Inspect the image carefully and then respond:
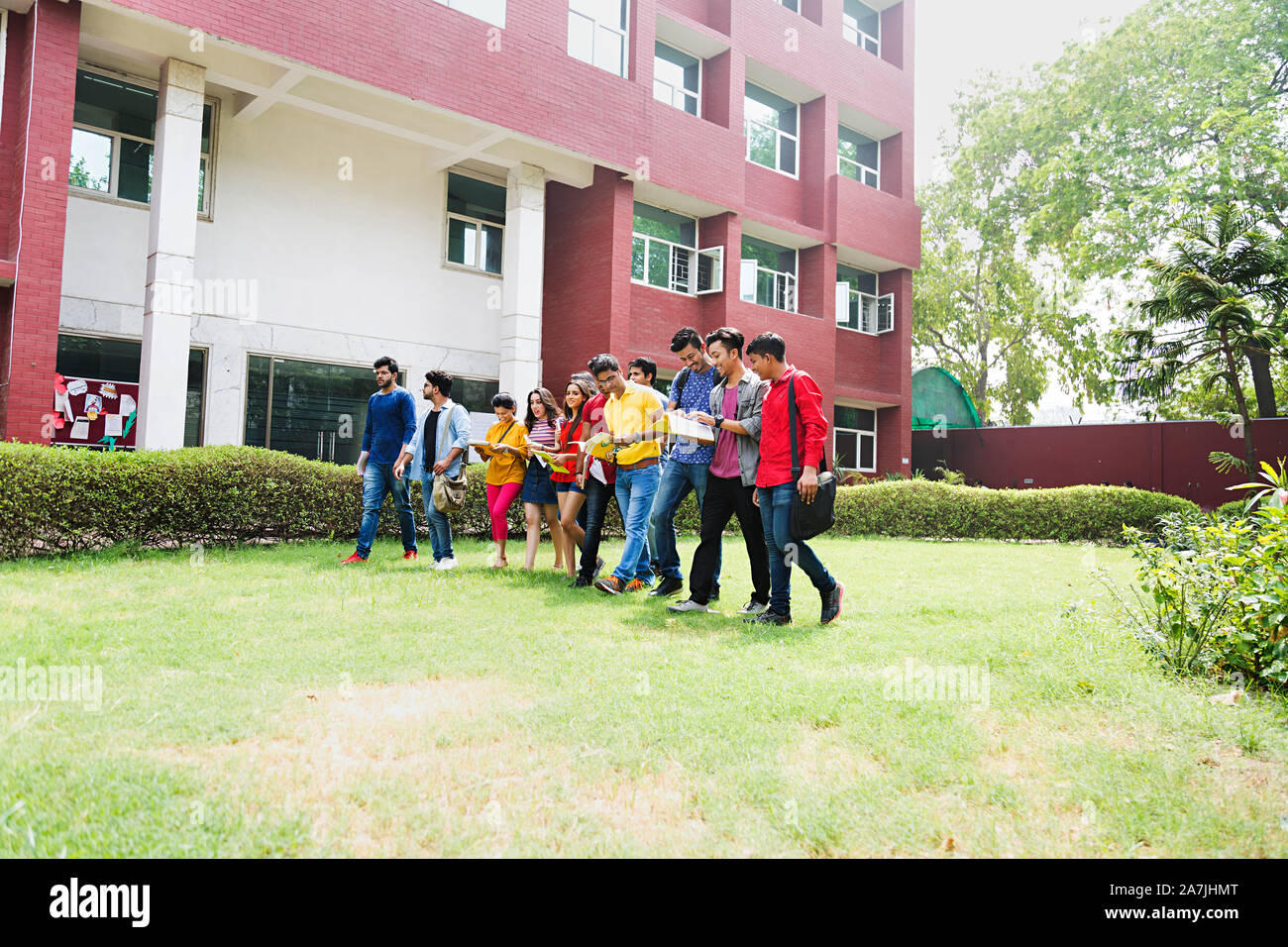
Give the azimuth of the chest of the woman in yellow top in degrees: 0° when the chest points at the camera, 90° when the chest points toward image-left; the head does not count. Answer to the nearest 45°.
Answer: approximately 45°

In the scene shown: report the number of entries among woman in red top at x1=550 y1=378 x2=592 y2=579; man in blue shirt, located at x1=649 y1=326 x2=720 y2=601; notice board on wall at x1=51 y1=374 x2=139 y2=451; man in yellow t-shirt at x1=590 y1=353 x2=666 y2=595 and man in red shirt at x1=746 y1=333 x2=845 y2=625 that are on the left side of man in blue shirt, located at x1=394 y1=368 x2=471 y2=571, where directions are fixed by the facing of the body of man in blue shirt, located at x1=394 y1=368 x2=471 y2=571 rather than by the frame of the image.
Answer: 4

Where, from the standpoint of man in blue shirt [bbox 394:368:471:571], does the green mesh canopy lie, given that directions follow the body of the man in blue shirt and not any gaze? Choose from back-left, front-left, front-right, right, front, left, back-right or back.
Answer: back

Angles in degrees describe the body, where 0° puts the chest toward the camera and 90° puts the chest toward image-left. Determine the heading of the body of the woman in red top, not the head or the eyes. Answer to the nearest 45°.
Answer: approximately 45°

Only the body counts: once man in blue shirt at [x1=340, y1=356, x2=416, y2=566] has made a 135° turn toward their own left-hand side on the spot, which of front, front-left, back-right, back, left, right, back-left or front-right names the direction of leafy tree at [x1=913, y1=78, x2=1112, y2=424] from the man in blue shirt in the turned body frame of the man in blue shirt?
front-left

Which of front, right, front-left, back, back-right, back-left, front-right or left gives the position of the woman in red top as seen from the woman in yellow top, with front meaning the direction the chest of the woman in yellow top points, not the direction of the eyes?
left

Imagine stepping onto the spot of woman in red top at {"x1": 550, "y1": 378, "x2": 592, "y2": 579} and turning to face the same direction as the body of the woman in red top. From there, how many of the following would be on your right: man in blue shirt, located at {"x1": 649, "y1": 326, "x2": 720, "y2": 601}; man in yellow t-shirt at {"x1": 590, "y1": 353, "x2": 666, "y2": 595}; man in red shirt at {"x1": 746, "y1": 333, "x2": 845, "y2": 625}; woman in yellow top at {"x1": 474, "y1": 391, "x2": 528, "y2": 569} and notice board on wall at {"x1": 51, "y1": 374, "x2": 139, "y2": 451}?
2

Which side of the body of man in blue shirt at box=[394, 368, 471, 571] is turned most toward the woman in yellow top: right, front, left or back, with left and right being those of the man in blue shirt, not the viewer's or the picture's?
left

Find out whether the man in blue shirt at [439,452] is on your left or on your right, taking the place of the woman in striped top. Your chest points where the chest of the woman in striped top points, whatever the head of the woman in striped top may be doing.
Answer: on your right

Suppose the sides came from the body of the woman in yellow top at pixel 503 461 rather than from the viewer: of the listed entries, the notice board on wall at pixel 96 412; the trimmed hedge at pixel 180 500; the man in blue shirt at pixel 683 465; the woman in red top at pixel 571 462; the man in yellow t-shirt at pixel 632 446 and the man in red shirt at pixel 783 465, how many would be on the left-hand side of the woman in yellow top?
4
